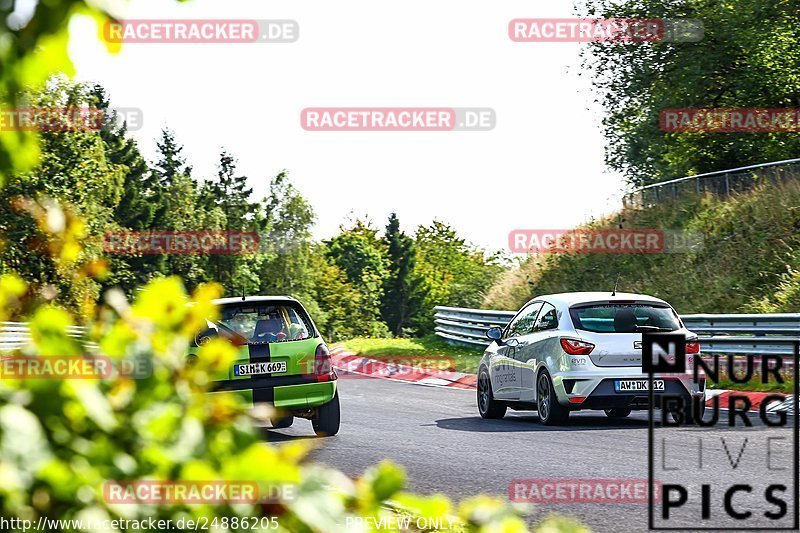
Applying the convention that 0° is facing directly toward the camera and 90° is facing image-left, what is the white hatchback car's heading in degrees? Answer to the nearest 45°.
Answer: approximately 135°

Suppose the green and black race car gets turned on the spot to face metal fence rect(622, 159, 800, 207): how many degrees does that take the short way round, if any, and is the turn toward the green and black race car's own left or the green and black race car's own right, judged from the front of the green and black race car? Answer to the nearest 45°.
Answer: approximately 45° to the green and black race car's own right

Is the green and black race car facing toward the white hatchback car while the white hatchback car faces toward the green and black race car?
no

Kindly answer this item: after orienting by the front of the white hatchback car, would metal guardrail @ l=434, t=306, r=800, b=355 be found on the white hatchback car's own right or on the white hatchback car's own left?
on the white hatchback car's own right

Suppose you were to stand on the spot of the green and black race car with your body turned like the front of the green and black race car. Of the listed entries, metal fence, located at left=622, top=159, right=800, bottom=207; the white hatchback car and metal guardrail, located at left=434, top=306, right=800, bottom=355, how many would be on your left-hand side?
0

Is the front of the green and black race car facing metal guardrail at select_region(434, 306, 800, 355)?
no

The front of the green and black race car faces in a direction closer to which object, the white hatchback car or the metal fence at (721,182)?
the metal fence

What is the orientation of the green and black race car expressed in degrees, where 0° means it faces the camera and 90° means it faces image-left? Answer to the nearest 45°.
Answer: approximately 180°

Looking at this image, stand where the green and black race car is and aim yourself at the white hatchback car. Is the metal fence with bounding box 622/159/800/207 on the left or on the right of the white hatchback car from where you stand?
left

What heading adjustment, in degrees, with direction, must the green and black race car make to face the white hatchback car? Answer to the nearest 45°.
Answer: approximately 90° to its right

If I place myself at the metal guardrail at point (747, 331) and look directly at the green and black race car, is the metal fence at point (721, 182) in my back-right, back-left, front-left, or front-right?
back-right

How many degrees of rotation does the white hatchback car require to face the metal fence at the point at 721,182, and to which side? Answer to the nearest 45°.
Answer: approximately 45° to its right

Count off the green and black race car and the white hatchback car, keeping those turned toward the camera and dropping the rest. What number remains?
0
